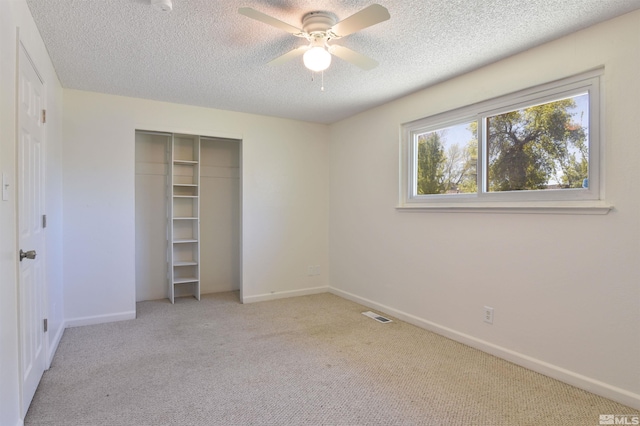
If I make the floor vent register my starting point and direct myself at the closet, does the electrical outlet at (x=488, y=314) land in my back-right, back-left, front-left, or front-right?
back-left

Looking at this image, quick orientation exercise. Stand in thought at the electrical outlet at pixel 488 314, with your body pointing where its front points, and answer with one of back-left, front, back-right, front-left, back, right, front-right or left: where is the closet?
front-right

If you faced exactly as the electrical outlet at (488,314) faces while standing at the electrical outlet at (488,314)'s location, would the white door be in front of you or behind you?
in front

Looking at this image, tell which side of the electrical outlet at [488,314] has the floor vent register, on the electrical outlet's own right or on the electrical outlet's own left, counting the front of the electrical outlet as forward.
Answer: on the electrical outlet's own right

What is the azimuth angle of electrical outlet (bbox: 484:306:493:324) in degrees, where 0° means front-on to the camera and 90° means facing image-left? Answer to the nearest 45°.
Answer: approximately 45°

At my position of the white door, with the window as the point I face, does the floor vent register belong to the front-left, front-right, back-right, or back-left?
front-left

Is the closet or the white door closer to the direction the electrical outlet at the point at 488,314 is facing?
the white door
